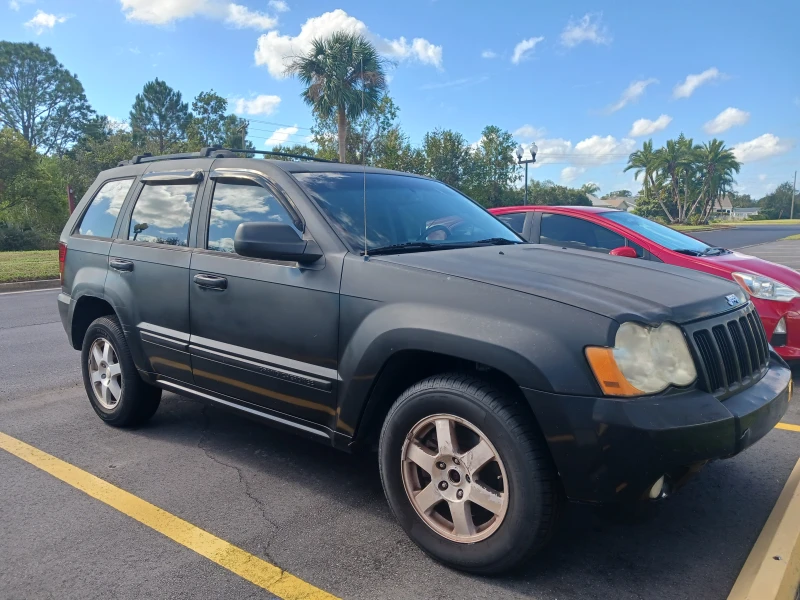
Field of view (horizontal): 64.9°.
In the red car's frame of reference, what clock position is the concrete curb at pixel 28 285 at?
The concrete curb is roughly at 5 o'clock from the red car.

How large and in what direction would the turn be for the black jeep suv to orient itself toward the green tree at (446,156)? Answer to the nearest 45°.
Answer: approximately 135° to its left

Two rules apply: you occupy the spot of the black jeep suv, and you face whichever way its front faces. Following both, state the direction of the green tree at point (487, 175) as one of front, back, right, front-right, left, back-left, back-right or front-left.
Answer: back-left

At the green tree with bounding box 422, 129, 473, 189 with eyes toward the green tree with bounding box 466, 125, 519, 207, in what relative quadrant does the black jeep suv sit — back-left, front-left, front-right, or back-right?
back-right

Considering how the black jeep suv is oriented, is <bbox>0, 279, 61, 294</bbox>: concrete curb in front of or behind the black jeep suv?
behind

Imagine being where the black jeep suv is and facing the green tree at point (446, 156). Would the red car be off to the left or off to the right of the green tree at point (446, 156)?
right

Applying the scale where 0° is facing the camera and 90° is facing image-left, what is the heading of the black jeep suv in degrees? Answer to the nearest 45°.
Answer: approximately 315°

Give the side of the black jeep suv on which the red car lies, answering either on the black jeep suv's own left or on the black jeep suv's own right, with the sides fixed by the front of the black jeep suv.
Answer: on the black jeep suv's own left

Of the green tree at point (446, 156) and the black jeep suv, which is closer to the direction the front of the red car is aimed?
the black jeep suv
